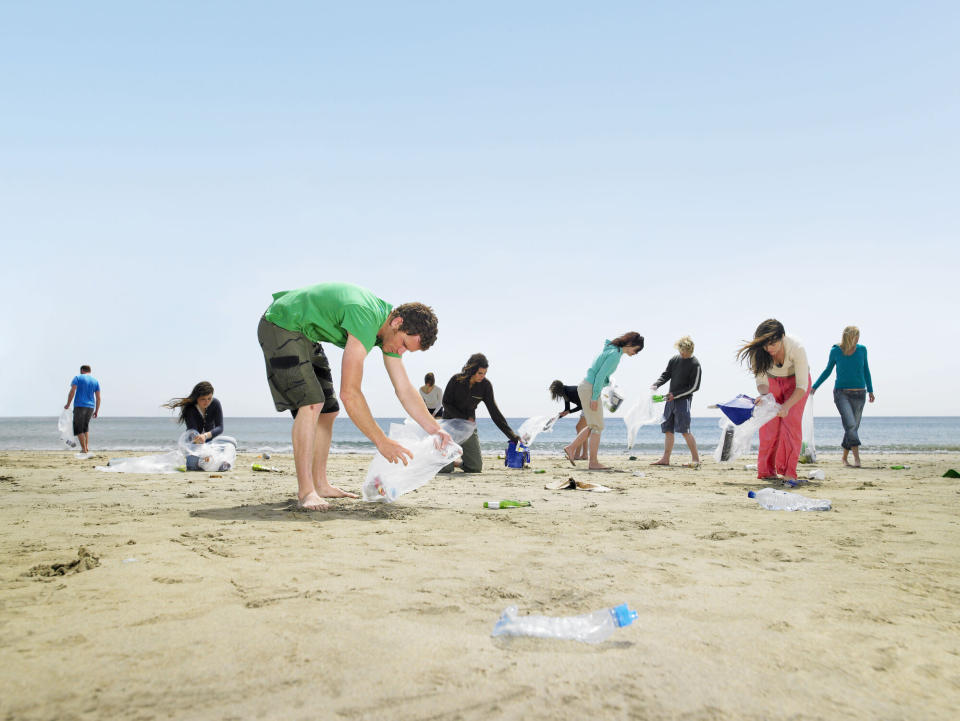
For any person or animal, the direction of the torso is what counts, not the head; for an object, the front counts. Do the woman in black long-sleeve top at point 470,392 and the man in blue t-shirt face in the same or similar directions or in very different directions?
very different directions

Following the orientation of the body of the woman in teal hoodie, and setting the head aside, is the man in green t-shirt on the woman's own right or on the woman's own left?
on the woman's own right

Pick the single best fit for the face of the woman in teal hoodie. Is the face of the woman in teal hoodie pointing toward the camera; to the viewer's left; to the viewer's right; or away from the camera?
to the viewer's right

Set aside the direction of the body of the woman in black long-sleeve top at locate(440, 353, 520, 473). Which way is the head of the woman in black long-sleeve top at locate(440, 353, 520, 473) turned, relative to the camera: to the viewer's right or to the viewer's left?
to the viewer's right

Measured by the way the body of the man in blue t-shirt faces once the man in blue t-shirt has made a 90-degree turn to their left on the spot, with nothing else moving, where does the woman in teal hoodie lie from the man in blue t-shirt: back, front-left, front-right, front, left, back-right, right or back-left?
back-left

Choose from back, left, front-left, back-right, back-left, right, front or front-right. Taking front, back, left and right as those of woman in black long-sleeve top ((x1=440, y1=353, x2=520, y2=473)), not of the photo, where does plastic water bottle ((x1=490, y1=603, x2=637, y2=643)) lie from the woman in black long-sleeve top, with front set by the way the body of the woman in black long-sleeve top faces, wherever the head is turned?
front-right

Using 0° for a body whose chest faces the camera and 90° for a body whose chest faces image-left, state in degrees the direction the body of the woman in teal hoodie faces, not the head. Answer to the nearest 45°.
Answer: approximately 270°

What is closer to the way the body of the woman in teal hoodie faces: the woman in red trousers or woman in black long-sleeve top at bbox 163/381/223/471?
the woman in red trousers

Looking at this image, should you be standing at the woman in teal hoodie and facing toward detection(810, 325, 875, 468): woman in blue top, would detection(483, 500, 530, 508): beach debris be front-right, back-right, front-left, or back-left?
back-right

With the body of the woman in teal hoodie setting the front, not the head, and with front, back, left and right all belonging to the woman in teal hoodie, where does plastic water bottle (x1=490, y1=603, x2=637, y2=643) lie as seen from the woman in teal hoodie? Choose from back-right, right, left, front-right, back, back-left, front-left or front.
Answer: right
